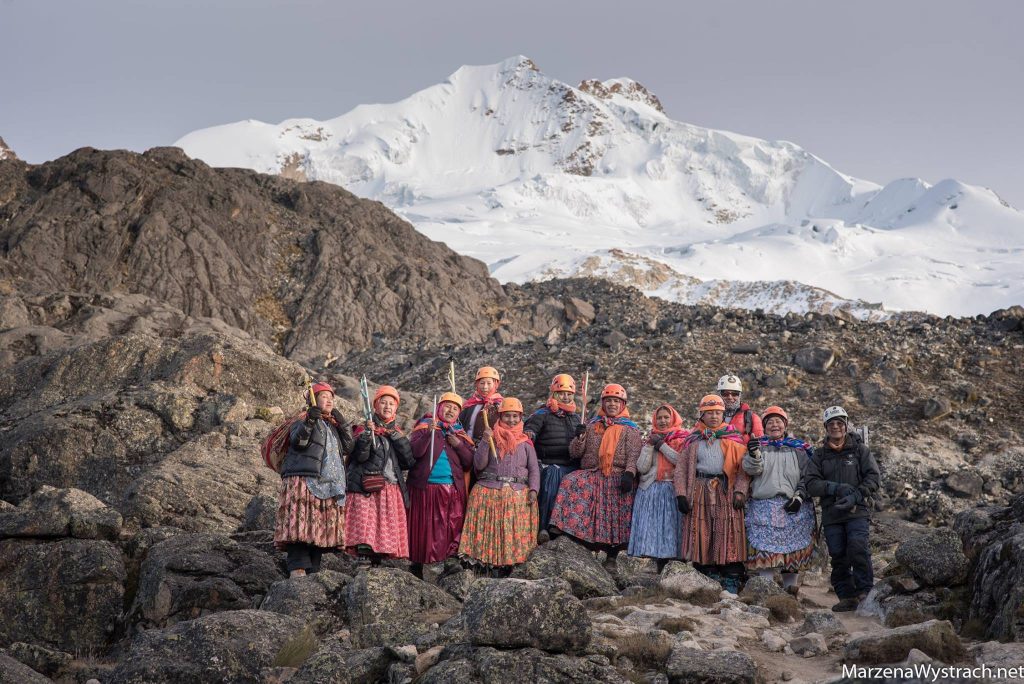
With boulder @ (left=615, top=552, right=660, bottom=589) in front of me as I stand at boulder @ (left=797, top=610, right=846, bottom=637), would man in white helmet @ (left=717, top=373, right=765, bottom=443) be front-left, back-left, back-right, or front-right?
front-right

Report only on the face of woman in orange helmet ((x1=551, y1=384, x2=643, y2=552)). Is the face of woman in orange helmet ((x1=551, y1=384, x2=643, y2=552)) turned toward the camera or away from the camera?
toward the camera

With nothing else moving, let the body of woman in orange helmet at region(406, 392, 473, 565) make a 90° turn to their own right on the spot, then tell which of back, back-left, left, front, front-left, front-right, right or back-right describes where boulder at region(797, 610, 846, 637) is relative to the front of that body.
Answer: back-left

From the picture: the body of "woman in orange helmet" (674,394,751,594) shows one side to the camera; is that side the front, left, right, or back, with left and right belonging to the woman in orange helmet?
front

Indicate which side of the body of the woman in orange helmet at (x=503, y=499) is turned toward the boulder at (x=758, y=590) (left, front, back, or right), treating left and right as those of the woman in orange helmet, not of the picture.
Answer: left

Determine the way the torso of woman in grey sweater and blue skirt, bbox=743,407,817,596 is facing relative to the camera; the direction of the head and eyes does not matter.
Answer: toward the camera

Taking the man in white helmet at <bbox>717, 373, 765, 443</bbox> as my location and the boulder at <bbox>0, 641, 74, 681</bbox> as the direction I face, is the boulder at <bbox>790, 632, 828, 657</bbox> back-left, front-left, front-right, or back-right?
front-left

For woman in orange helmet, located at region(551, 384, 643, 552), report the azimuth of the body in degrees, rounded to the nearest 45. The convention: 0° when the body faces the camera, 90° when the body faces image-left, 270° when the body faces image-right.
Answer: approximately 0°

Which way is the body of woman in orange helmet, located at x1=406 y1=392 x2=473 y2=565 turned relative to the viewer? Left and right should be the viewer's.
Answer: facing the viewer

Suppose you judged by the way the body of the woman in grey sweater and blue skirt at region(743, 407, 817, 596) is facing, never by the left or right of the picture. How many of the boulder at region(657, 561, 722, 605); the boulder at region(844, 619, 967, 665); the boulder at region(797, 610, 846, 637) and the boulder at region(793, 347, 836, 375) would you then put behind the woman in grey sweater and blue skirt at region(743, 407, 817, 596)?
1
